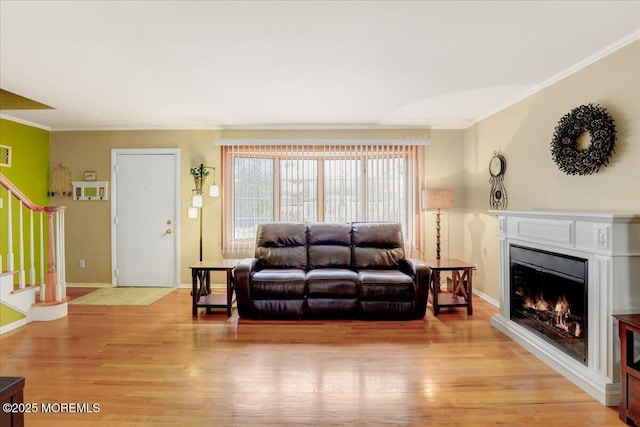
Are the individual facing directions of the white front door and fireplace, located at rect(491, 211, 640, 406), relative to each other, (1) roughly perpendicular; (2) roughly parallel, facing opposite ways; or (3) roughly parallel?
roughly perpendicular

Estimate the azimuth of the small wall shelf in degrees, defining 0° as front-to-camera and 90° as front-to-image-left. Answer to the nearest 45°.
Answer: approximately 0°

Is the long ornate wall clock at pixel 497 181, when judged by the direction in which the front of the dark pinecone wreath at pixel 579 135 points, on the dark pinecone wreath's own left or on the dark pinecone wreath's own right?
on the dark pinecone wreath's own right

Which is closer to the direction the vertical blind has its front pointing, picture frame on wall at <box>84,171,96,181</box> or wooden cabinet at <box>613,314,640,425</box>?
the wooden cabinet

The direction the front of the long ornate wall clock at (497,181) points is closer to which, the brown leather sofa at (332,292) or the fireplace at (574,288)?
the brown leather sofa

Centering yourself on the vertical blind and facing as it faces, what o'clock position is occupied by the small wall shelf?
The small wall shelf is roughly at 3 o'clock from the vertical blind.

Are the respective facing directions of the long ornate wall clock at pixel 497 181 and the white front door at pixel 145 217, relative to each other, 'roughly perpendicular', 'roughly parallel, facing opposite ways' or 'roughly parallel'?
roughly perpendicular

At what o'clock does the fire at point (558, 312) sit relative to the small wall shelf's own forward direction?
The fire is roughly at 11 o'clock from the small wall shelf.

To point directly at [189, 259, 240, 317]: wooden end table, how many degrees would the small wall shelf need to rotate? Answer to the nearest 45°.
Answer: approximately 45° to its left
